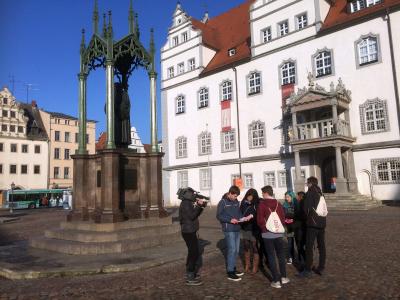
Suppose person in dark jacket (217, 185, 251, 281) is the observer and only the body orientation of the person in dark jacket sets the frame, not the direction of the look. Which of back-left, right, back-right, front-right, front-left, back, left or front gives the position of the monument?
back

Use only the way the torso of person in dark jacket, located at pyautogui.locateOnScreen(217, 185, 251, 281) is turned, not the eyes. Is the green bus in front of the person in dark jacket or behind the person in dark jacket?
behind

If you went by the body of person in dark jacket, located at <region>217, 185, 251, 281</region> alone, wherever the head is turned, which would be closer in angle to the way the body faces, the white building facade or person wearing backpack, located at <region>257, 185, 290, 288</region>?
the person wearing backpack

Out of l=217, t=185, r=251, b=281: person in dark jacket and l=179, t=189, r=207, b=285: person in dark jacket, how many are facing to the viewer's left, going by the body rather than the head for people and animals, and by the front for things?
0

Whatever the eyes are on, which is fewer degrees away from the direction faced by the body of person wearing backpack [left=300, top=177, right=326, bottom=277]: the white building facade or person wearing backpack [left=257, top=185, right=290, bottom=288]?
the person wearing backpack

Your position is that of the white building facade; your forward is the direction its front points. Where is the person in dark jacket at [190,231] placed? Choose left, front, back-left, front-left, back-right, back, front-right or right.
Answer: front-left

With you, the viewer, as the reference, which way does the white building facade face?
facing the viewer and to the left of the viewer

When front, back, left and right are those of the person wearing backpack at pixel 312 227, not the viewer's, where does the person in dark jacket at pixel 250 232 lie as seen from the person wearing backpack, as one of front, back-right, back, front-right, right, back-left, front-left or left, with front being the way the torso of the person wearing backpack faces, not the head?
front

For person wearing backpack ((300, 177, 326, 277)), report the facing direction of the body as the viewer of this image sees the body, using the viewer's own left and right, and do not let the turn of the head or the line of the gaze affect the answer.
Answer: facing to the left of the viewer

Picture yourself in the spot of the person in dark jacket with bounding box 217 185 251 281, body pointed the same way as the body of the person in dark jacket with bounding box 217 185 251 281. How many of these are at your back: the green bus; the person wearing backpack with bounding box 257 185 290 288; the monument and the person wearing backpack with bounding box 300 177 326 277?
2

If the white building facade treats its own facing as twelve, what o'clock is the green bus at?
The green bus is roughly at 2 o'clock from the white building facade.

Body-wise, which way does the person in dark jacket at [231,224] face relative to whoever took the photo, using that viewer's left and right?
facing the viewer and to the right of the viewer

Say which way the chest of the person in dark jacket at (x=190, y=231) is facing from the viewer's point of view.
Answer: to the viewer's right

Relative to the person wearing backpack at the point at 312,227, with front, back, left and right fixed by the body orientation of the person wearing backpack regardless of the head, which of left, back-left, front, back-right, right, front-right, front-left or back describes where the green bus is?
front-right

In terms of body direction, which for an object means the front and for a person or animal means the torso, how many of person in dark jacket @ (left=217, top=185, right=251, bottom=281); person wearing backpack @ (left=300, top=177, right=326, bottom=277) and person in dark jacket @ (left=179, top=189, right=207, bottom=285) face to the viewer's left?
1

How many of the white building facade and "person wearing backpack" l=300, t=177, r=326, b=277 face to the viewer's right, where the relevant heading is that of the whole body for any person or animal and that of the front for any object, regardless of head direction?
0
